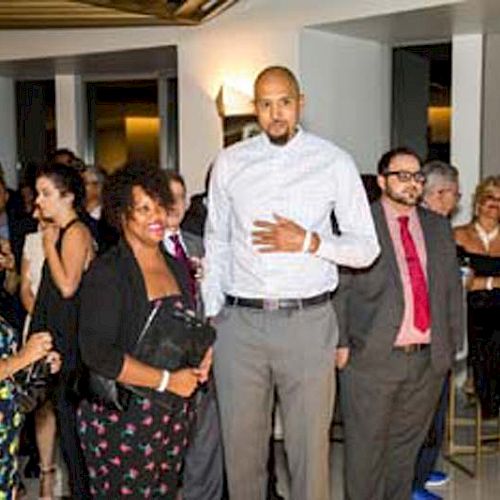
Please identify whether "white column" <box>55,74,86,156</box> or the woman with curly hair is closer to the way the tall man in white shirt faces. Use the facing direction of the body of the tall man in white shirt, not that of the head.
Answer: the woman with curly hair

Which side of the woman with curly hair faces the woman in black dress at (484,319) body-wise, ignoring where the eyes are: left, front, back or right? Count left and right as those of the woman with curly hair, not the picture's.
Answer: left

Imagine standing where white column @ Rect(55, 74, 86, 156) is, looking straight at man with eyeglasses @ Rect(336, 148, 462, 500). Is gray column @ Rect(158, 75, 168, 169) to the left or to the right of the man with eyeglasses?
left

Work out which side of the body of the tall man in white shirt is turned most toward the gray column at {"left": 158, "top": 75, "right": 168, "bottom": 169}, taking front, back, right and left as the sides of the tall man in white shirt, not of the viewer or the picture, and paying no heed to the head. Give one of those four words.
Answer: back

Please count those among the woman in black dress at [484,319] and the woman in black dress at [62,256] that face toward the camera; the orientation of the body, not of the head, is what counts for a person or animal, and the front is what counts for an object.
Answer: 1

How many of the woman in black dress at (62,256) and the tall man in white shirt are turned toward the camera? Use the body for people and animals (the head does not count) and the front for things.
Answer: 1

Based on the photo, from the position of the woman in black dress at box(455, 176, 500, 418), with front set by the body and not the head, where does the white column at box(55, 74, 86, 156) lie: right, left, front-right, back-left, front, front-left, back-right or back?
back-right

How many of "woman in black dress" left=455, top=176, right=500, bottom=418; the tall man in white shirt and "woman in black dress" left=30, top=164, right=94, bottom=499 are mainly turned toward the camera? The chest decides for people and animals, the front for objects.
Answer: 2

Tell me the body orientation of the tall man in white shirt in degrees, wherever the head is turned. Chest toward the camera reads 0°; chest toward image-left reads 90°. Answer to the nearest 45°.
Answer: approximately 0°

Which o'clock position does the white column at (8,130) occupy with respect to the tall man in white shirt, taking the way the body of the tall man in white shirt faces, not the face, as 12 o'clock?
The white column is roughly at 5 o'clock from the tall man in white shirt.

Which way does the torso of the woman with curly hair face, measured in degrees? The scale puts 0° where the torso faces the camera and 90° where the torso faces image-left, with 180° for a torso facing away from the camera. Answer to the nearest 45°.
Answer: approximately 315°
